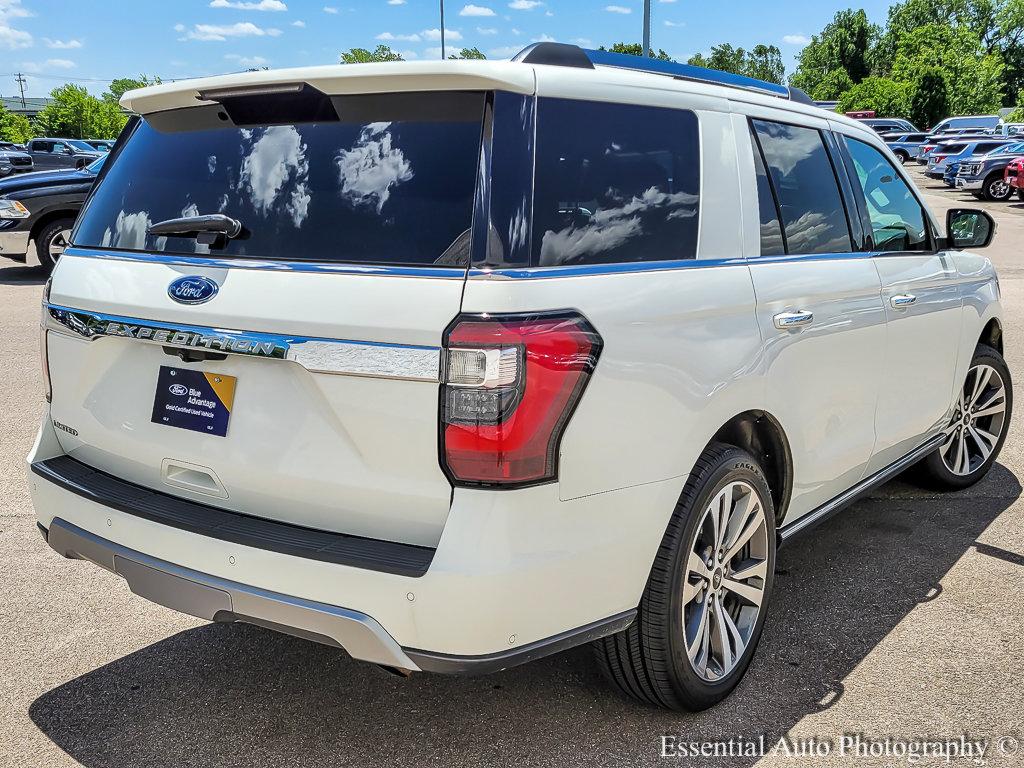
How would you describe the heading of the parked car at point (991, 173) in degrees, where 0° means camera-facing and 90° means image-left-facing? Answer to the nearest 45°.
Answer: approximately 45°

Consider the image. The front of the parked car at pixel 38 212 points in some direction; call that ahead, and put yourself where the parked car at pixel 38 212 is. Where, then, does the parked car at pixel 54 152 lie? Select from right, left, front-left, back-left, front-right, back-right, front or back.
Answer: back-right

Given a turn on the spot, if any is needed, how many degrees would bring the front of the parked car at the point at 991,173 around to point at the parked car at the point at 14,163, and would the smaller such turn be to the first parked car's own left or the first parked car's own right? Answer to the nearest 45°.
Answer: approximately 45° to the first parked car's own right

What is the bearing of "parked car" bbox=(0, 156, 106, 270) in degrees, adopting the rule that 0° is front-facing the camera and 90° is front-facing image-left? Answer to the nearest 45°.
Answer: approximately 45°

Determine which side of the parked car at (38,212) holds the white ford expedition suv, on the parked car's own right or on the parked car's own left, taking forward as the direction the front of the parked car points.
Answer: on the parked car's own left

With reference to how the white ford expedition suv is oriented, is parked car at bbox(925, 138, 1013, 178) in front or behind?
in front

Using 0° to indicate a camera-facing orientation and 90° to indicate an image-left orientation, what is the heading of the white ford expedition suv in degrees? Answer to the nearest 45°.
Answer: approximately 225°

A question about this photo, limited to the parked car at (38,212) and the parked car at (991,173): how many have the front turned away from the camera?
0

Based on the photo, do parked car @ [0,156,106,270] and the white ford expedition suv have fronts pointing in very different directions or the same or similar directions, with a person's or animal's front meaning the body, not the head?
very different directions

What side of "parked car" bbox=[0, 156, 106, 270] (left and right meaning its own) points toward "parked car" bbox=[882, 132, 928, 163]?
back

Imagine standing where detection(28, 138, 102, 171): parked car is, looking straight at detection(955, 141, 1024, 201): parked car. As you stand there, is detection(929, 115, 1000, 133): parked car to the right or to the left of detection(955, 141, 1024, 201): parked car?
left
